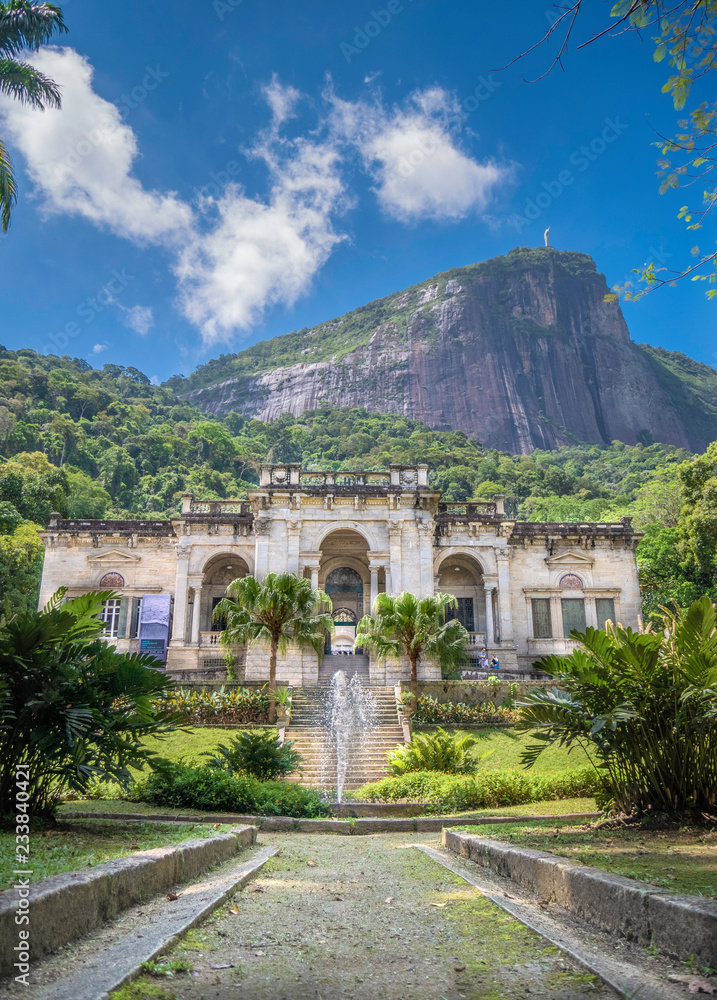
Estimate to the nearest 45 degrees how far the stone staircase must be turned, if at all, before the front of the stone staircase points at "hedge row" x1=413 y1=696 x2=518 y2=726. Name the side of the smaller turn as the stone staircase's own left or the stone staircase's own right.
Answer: approximately 90° to the stone staircase's own left

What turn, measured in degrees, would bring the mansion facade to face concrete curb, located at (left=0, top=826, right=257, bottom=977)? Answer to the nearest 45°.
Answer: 0° — it already faces it

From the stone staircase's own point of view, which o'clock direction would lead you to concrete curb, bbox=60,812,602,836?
The concrete curb is roughly at 12 o'clock from the stone staircase.

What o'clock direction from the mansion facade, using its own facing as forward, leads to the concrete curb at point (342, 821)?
The concrete curb is roughly at 12 o'clock from the mansion facade.

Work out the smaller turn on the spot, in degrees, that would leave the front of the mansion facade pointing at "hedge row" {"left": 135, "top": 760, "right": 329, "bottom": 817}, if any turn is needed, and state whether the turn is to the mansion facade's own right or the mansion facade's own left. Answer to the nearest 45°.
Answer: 0° — it already faces it

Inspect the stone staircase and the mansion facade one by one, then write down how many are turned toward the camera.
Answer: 2

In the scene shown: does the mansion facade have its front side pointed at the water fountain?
yes

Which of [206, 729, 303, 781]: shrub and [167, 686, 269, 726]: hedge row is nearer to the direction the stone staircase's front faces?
the shrub
